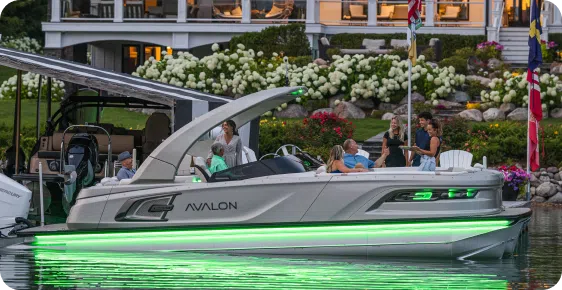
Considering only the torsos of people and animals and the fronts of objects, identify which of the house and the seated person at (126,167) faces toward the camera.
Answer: the house

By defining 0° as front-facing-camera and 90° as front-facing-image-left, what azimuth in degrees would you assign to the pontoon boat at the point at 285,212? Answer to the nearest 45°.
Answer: approximately 270°

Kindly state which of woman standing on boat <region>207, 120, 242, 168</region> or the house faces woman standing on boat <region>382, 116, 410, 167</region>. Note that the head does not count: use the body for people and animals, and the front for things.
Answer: the house

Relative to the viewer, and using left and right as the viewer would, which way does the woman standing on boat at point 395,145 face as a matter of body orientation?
facing the viewer

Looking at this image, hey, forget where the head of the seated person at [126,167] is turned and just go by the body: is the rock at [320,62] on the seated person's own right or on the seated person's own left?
on the seated person's own left

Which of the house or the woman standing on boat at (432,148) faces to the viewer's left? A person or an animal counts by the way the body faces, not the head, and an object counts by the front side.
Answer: the woman standing on boat

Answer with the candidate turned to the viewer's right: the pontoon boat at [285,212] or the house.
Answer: the pontoon boat

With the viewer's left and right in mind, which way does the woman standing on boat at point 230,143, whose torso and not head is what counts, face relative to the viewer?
facing the viewer and to the left of the viewer

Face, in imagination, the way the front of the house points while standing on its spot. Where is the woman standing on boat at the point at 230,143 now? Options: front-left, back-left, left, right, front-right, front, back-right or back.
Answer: front

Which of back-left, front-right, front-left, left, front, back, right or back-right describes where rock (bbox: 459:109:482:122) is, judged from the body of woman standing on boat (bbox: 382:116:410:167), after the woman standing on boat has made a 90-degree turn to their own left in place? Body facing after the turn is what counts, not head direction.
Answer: left

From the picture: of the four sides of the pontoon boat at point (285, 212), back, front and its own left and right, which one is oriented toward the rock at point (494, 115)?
left

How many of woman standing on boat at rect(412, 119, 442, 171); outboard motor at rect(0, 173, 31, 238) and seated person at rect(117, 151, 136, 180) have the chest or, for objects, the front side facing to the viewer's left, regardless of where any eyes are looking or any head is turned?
1

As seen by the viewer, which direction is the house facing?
toward the camera

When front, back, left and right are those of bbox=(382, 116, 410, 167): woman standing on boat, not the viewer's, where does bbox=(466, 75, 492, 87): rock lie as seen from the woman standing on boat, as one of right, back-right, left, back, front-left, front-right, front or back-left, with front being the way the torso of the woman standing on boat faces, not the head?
back
